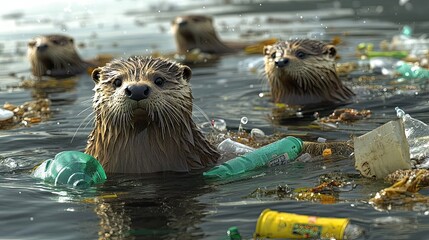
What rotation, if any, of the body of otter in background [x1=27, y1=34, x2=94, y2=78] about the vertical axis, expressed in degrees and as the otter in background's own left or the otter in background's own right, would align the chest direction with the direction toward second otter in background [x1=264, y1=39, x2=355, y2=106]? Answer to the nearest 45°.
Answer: approximately 90° to the otter in background's own left

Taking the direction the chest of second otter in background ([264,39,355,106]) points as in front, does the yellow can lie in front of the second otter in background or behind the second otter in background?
in front

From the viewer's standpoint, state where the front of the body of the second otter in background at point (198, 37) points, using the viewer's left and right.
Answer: facing the viewer and to the left of the viewer

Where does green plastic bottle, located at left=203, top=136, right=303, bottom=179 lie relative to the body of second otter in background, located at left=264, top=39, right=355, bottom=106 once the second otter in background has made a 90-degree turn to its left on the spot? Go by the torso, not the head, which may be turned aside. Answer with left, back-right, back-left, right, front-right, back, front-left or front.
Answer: front-right

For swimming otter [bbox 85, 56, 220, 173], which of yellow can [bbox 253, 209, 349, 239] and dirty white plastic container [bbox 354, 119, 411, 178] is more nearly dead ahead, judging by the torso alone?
the yellow can

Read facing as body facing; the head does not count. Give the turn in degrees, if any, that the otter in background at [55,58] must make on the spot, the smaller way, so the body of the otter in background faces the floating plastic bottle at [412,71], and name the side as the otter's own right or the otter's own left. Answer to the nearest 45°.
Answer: approximately 90° to the otter's own left

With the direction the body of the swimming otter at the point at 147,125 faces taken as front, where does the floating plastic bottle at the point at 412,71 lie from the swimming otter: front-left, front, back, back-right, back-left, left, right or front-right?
back-left

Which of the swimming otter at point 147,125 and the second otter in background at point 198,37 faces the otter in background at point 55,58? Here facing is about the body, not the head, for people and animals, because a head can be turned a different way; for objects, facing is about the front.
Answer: the second otter in background

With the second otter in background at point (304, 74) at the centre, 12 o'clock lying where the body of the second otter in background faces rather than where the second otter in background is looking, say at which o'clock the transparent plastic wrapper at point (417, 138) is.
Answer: The transparent plastic wrapper is roughly at 10 o'clock from the second otter in background.
